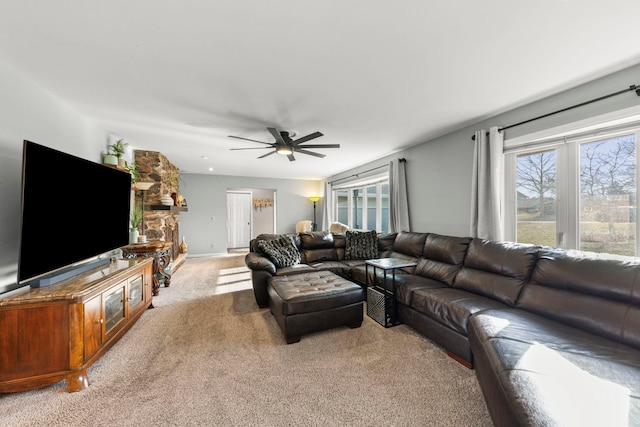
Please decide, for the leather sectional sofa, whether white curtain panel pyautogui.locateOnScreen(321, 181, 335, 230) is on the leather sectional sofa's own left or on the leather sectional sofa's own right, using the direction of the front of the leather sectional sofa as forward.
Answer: on the leather sectional sofa's own right

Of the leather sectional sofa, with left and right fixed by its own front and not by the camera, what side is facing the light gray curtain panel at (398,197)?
right

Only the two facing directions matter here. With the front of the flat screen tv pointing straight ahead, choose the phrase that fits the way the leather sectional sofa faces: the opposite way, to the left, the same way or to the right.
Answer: the opposite way

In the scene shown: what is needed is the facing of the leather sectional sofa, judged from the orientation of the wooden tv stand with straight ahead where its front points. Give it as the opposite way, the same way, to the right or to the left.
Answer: the opposite way

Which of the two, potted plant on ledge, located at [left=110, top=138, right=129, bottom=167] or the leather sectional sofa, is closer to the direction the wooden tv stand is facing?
the leather sectional sofa

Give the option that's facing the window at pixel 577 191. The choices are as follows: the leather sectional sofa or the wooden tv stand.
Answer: the wooden tv stand

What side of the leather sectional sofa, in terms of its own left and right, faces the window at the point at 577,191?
back

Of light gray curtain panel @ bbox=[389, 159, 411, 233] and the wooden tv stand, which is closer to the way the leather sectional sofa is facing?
the wooden tv stand

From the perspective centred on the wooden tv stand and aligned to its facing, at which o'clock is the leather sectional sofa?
The leather sectional sofa is roughly at 12 o'clock from the wooden tv stand.

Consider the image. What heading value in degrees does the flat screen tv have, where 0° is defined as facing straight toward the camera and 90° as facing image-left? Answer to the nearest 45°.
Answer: approximately 315°

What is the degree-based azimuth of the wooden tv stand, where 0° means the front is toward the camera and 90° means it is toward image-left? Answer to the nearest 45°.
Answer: approximately 315°
